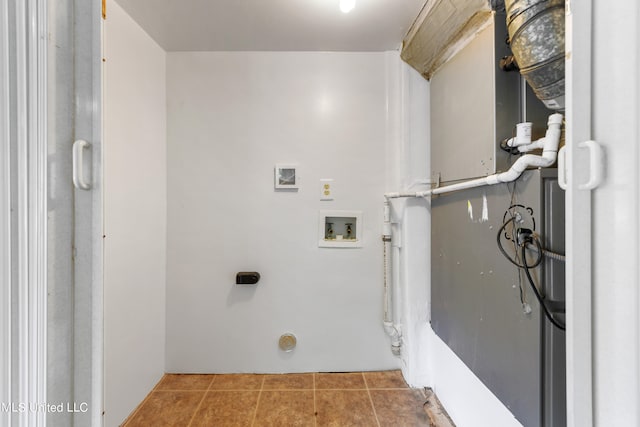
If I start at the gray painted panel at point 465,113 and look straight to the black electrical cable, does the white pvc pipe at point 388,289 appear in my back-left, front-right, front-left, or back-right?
back-right

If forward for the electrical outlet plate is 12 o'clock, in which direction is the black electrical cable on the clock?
The black electrical cable is roughly at 11 o'clock from the electrical outlet plate.

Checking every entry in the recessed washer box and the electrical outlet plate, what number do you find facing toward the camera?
2

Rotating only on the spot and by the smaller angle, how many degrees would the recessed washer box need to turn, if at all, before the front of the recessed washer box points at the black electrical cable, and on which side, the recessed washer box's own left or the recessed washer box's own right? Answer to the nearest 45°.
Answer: approximately 45° to the recessed washer box's own left

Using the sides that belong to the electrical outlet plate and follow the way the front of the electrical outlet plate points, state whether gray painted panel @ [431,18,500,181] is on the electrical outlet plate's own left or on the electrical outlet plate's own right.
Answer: on the electrical outlet plate's own left

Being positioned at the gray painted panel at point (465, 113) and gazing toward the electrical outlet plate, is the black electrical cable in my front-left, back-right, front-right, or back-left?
back-left

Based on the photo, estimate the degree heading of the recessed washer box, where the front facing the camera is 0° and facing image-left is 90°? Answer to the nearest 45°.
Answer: approximately 0°
